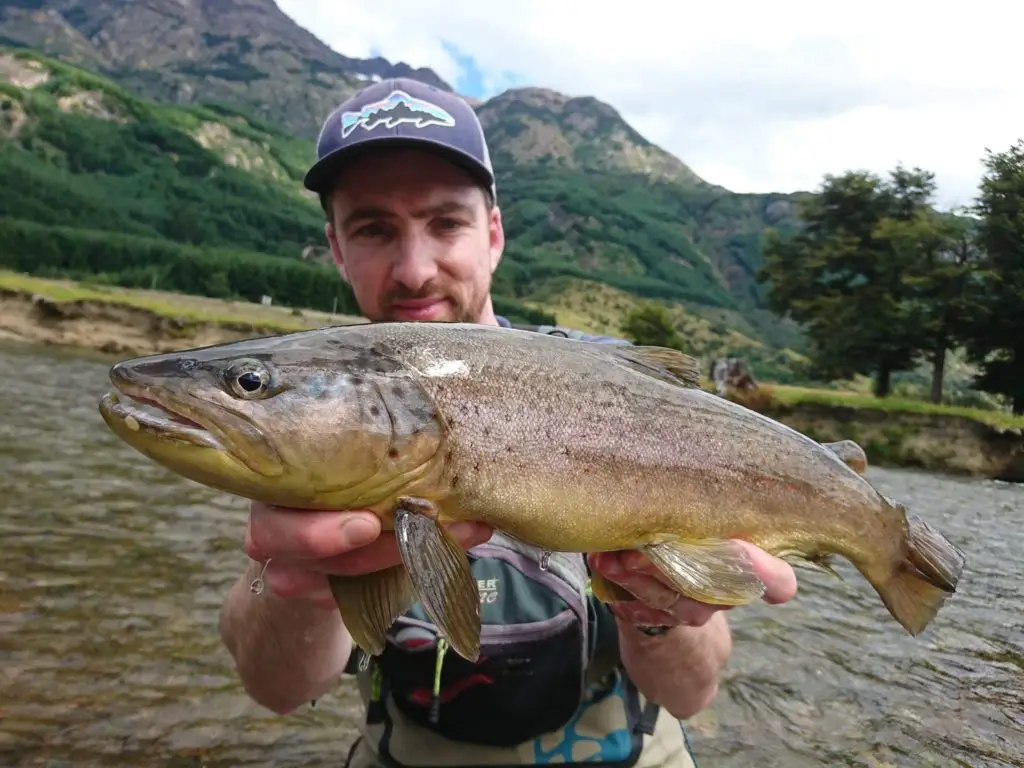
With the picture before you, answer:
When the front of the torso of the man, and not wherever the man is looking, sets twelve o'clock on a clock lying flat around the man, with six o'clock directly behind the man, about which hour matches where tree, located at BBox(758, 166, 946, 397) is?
The tree is roughly at 7 o'clock from the man.

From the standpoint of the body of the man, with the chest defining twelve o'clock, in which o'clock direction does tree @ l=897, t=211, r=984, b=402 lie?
The tree is roughly at 7 o'clock from the man.

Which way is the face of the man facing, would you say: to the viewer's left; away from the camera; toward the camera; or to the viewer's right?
toward the camera

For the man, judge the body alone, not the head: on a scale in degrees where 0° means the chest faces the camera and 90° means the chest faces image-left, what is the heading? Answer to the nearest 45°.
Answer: approximately 0°

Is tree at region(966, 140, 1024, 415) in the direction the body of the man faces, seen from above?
no
